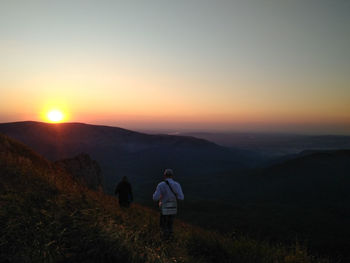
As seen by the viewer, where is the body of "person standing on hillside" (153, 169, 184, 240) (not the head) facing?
away from the camera
